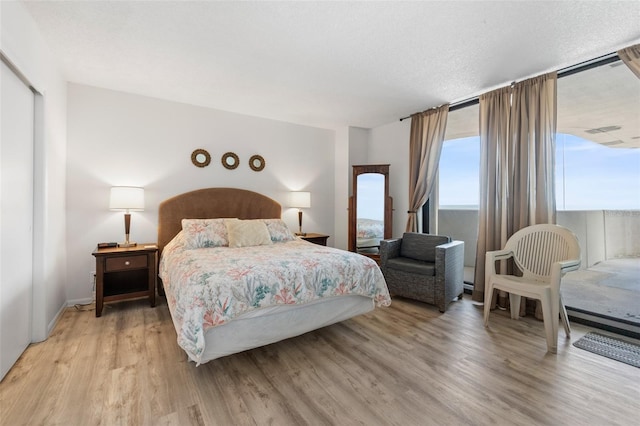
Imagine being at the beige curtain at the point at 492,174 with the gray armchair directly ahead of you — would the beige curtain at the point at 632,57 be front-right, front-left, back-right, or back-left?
back-left

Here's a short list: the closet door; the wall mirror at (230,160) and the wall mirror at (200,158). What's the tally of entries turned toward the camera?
2

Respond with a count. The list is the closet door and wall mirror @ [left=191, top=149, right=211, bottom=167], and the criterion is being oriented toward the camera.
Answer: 1

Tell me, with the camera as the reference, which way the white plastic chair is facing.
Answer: facing the viewer and to the left of the viewer

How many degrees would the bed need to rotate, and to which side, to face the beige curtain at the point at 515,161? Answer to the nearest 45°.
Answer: approximately 45° to its left

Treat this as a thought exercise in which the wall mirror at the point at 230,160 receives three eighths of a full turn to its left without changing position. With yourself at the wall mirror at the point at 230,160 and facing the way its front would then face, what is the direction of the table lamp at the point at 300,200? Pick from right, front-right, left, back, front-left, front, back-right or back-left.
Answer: front-right

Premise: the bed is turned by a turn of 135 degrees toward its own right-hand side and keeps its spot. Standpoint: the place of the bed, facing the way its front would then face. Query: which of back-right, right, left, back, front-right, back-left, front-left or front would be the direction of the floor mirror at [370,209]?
back-right

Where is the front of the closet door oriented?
to the viewer's right

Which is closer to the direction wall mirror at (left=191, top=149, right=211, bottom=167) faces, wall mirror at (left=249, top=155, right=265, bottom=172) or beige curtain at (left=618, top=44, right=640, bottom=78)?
the beige curtain

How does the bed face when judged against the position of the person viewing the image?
facing the viewer and to the right of the viewer

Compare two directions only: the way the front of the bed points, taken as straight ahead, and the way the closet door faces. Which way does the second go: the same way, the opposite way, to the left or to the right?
to the left

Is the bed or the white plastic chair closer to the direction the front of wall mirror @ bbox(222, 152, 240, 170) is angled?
the bed
